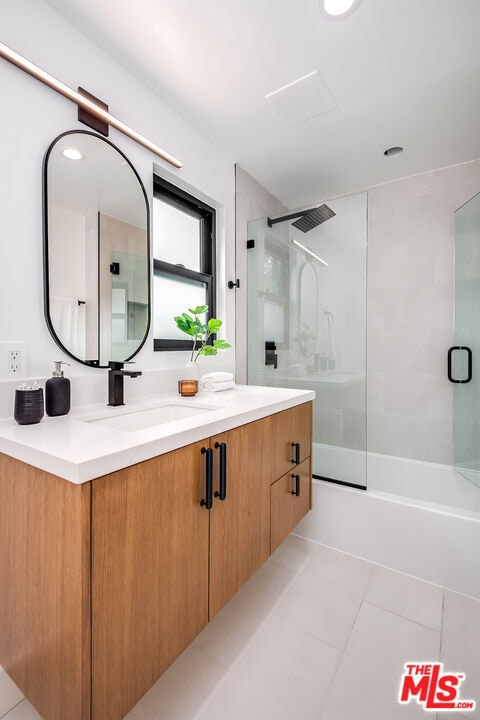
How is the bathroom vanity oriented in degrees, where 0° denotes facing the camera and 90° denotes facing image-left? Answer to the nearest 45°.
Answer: approximately 315°

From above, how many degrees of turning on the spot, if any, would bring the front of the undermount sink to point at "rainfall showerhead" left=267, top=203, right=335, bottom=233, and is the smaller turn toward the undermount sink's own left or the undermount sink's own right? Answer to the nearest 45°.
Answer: approximately 90° to the undermount sink's own left

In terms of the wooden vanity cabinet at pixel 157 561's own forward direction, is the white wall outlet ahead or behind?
behind

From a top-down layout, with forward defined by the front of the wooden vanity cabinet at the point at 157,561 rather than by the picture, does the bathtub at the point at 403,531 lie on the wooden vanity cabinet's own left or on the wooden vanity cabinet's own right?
on the wooden vanity cabinet's own left

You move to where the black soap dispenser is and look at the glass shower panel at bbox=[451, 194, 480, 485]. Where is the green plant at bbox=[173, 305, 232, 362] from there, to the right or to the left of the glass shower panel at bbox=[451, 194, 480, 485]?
left

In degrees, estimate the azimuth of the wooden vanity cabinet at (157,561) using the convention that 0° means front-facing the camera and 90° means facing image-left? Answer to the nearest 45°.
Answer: approximately 315°

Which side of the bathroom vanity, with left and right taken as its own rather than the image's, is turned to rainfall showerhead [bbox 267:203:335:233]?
left
